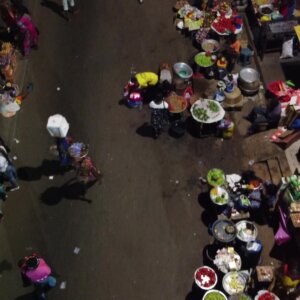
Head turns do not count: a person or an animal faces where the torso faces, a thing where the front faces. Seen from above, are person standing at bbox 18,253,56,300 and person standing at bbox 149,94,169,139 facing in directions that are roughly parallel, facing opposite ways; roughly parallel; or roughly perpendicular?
roughly parallel

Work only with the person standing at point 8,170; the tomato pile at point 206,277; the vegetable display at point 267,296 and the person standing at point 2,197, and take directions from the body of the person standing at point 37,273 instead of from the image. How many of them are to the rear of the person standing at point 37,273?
2
